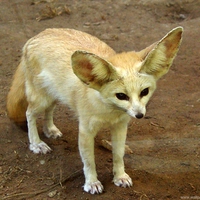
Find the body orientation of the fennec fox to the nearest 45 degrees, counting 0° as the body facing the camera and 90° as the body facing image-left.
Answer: approximately 315°
